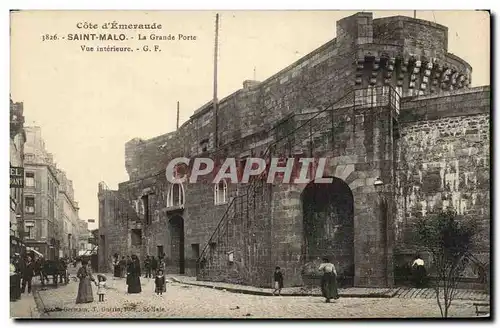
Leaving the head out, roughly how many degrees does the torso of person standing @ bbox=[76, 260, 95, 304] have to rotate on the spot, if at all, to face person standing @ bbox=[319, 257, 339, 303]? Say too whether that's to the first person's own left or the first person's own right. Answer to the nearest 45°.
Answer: approximately 90° to the first person's own left

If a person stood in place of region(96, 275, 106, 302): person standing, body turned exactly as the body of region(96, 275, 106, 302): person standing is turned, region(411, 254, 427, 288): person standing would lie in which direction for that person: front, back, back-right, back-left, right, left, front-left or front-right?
left

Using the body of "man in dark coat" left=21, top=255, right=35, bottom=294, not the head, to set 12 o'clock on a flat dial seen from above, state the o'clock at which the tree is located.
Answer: The tree is roughly at 10 o'clock from the man in dark coat.
